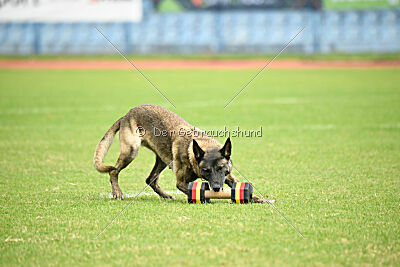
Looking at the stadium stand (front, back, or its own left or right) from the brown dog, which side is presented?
front

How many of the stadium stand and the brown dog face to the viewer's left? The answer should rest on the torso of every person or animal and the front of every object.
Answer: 0

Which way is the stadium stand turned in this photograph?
toward the camera

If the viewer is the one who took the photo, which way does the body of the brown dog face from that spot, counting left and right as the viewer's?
facing the viewer and to the right of the viewer

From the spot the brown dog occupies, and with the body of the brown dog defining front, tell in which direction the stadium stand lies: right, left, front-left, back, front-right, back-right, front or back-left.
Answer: back-left
